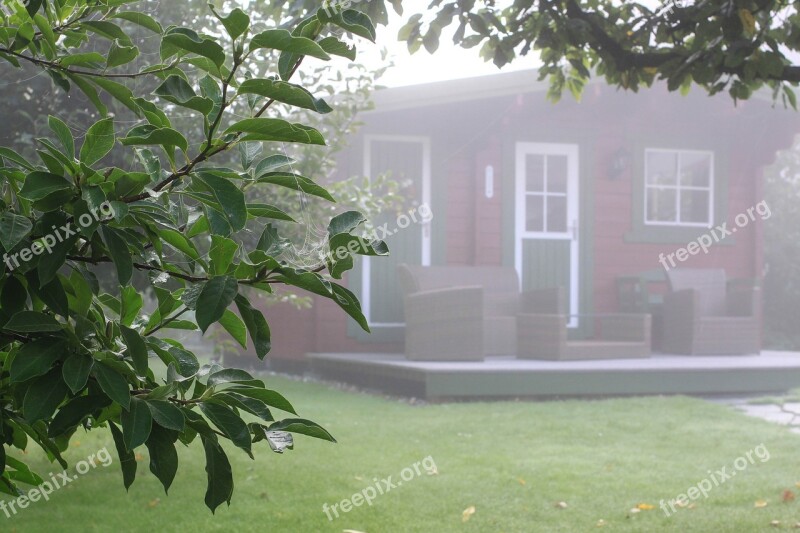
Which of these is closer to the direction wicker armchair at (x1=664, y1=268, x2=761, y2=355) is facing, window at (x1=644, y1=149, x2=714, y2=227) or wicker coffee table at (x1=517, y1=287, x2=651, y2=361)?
the wicker coffee table

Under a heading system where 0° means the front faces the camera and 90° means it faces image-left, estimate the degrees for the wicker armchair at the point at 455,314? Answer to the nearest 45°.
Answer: approximately 315°

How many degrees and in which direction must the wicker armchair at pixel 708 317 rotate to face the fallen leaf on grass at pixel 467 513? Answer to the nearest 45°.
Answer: approximately 45° to its right

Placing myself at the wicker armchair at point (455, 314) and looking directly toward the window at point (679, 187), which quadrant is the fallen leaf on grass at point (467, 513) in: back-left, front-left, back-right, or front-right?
back-right

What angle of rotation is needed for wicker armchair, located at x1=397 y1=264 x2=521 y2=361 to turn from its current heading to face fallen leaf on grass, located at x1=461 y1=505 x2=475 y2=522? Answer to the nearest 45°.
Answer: approximately 45° to its right

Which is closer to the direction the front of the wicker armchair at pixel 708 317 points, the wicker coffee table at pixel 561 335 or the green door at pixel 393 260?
the wicker coffee table
